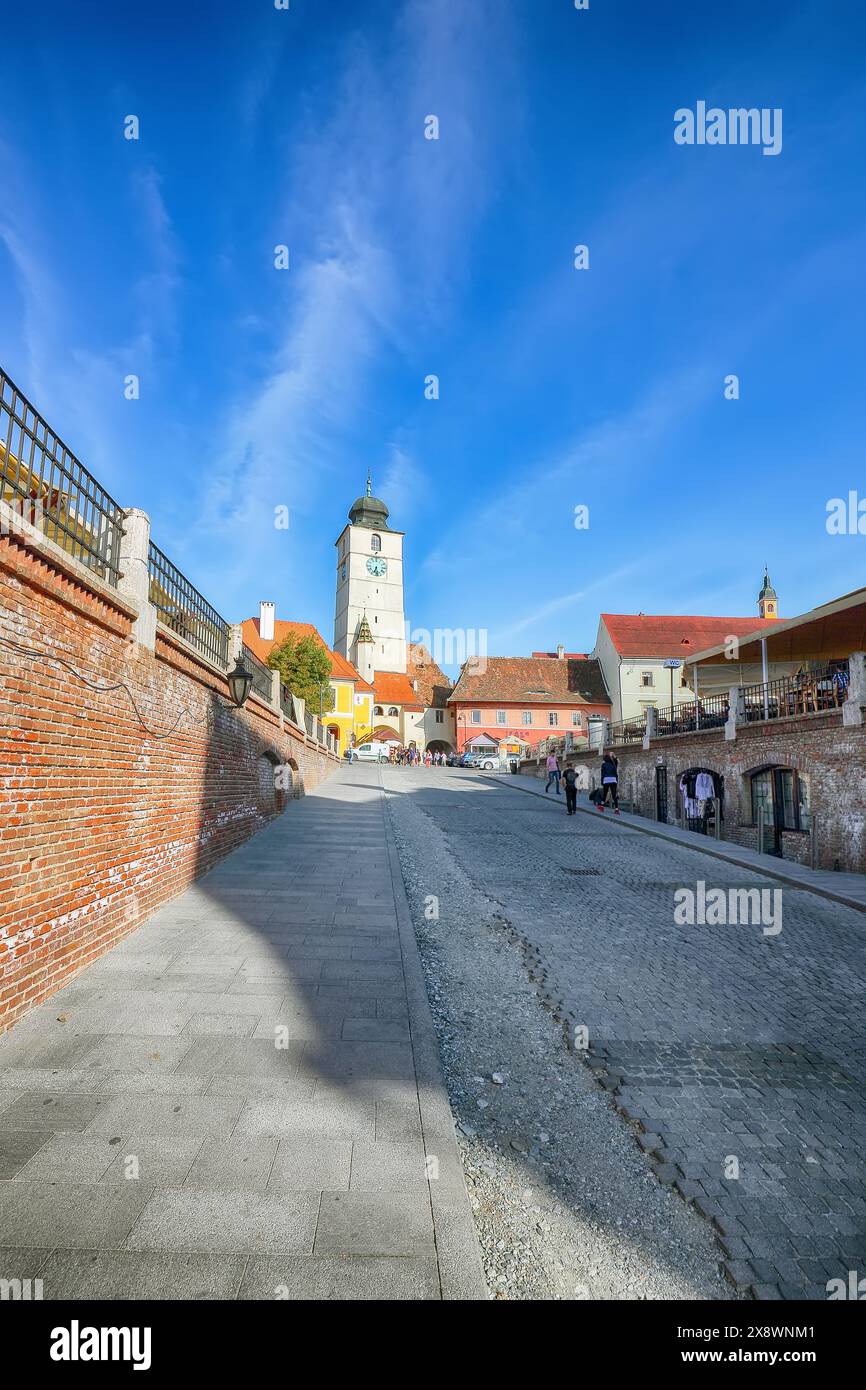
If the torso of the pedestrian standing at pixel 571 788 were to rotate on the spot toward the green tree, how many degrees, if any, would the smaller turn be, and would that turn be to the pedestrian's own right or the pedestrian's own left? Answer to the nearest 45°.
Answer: approximately 45° to the pedestrian's own left

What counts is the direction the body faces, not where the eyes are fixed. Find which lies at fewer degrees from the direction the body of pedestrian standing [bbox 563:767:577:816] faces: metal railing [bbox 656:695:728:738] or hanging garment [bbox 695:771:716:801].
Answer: the metal railing

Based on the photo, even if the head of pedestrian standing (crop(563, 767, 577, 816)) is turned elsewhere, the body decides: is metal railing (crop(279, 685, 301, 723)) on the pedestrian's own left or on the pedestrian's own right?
on the pedestrian's own left

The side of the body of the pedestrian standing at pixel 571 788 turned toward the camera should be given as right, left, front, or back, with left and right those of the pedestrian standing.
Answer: back

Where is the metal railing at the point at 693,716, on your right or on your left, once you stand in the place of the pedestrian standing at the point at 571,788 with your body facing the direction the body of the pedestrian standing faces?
on your right

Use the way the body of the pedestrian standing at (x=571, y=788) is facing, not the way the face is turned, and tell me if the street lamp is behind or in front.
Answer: behind

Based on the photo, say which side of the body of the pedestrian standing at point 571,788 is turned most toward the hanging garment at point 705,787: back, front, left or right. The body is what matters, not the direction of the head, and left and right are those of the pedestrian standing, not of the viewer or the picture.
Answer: right
